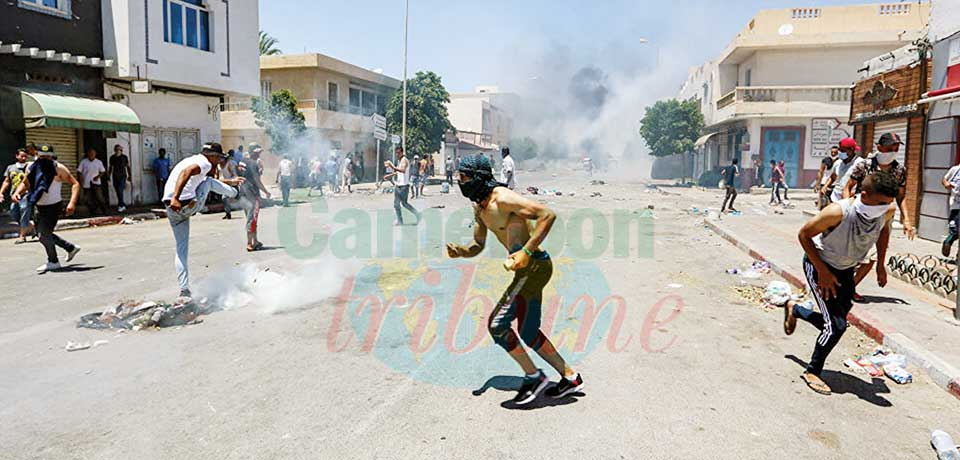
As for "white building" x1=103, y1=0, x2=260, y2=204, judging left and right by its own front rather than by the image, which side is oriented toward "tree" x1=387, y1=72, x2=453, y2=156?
left

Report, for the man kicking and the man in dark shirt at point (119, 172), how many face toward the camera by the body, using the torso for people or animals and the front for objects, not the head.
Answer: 1

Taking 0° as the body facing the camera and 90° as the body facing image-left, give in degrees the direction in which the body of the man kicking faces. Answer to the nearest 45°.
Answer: approximately 270°

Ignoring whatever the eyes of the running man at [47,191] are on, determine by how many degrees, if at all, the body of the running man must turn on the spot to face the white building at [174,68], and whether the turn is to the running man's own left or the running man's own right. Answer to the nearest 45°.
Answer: approximately 135° to the running man's own right

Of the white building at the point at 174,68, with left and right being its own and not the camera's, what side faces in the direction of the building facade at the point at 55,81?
right

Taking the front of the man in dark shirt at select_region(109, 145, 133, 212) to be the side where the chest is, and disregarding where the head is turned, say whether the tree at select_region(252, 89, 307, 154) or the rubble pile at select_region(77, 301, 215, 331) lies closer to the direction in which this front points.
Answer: the rubble pile

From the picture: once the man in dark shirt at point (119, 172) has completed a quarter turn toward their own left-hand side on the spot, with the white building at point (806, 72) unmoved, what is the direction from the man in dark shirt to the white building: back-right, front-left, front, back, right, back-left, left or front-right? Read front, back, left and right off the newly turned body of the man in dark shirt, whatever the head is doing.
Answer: front

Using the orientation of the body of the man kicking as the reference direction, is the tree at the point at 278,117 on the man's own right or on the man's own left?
on the man's own left

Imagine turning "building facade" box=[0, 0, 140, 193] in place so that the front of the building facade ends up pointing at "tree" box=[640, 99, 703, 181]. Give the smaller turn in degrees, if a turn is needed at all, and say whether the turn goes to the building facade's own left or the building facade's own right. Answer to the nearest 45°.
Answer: approximately 45° to the building facade's own left
